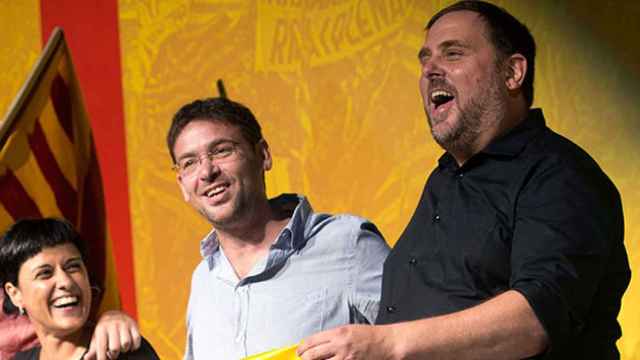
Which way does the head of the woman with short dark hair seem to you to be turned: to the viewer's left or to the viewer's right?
to the viewer's right

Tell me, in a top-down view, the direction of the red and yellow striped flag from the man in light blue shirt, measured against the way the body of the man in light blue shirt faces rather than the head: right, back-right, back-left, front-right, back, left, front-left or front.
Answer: right

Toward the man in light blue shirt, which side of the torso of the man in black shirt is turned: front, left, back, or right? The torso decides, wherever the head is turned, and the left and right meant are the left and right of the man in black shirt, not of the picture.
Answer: right

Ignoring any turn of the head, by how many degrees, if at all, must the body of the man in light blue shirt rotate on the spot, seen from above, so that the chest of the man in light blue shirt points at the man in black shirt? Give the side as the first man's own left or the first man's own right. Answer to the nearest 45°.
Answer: approximately 90° to the first man's own left

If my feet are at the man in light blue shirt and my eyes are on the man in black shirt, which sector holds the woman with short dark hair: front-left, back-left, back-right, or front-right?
back-right

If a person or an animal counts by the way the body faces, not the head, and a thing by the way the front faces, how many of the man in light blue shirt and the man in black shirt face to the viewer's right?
0

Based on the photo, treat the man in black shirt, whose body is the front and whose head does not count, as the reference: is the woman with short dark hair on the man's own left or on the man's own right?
on the man's own right

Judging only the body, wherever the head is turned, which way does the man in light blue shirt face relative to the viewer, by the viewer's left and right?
facing the viewer and to the left of the viewer

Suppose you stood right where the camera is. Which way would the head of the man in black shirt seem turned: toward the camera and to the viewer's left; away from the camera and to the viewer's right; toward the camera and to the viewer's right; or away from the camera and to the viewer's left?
toward the camera and to the viewer's left

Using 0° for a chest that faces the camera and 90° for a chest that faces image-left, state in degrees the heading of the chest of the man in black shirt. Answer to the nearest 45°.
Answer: approximately 45°

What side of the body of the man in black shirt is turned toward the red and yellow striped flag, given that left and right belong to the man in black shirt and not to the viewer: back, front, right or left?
right
